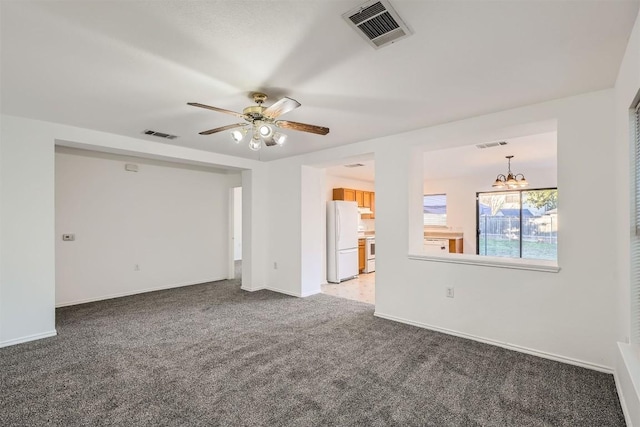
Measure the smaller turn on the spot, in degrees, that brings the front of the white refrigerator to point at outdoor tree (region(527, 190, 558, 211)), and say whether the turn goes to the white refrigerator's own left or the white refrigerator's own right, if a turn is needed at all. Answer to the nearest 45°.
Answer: approximately 45° to the white refrigerator's own left

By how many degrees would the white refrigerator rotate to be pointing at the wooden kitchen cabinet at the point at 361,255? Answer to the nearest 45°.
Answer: approximately 90° to its left

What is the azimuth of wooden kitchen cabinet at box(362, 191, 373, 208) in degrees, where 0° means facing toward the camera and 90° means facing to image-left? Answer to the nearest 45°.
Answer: approximately 315°

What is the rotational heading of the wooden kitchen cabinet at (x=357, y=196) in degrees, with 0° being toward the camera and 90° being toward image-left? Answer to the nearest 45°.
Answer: approximately 315°

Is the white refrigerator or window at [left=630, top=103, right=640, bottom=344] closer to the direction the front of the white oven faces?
the window

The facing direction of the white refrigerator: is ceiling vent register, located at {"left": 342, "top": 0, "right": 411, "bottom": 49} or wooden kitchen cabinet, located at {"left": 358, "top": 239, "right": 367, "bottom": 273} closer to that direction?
the ceiling vent register

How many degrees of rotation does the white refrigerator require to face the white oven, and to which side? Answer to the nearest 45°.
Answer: approximately 90° to its left

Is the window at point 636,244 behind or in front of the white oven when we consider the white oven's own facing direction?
in front

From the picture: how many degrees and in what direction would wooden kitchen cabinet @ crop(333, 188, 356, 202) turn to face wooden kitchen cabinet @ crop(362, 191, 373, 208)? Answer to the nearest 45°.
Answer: approximately 90° to its left

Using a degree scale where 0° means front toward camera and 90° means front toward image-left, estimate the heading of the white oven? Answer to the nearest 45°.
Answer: approximately 315°
